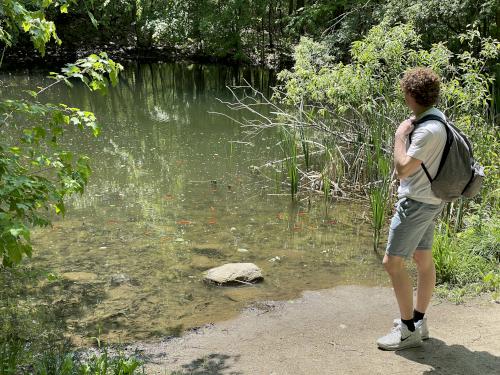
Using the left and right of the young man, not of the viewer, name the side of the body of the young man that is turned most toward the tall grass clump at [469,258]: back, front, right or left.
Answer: right

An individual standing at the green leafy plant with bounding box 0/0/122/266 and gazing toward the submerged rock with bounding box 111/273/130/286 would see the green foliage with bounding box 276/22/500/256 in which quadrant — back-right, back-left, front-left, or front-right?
front-right

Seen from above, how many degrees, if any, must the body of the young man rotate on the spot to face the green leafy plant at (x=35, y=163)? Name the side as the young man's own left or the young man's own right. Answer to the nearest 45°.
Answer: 0° — they already face it

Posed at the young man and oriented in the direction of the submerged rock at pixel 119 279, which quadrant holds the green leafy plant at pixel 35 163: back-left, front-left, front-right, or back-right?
front-left

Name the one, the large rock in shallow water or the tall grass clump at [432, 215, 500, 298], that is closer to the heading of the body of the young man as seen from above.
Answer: the large rock in shallow water

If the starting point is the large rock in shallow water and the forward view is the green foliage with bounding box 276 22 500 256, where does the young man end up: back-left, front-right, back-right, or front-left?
back-right

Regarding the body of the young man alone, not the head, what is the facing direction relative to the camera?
to the viewer's left

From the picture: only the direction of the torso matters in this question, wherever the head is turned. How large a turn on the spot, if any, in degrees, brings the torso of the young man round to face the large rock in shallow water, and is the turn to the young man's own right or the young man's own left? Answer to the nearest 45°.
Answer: approximately 45° to the young man's own right

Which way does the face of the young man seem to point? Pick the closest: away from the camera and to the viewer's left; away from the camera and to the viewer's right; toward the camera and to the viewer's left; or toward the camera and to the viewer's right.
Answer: away from the camera and to the viewer's left

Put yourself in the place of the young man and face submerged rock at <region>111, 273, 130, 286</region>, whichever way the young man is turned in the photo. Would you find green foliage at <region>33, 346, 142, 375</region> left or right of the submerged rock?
left

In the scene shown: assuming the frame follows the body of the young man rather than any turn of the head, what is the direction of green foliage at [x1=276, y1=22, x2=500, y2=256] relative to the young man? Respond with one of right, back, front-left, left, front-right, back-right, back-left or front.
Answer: right
